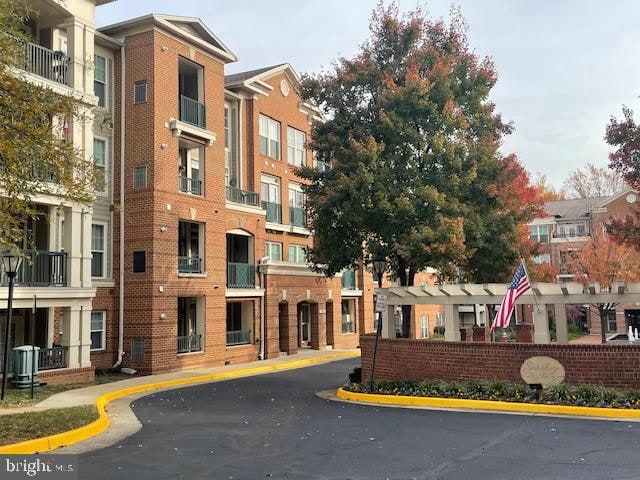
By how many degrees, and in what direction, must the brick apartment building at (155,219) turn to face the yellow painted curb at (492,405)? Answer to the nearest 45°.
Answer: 0° — it already faces it

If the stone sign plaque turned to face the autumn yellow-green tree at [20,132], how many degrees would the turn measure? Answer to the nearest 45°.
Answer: approximately 45° to its right

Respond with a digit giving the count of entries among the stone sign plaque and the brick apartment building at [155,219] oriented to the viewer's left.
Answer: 0

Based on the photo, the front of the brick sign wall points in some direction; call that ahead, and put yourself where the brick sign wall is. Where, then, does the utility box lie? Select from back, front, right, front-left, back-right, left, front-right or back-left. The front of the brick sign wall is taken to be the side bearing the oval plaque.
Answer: right

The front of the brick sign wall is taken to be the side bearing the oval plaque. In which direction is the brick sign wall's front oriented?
toward the camera

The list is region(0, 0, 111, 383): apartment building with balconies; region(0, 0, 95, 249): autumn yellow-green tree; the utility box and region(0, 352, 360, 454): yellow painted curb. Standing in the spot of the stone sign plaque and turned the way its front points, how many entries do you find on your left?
0

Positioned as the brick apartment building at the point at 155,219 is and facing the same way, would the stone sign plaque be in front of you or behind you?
in front

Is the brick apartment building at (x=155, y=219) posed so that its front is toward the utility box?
no

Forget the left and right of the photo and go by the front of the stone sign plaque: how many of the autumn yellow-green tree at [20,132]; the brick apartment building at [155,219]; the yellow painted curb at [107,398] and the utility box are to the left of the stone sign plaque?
0

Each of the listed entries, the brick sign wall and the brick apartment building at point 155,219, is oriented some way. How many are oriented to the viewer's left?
0

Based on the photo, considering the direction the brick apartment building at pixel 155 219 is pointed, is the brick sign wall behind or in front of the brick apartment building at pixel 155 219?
in front

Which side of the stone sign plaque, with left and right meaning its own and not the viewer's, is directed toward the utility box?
right

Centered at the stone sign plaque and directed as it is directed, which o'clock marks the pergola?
The pergola is roughly at 6 o'clock from the stone sign plaque.

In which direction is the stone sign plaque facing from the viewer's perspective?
toward the camera

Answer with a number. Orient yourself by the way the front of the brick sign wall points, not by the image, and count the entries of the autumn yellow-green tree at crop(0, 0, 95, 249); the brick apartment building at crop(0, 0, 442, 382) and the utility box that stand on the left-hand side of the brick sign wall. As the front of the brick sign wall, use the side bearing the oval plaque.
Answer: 0

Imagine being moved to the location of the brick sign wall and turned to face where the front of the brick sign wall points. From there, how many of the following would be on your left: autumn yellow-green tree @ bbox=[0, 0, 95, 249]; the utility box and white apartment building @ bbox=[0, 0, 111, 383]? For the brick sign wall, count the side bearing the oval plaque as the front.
0
